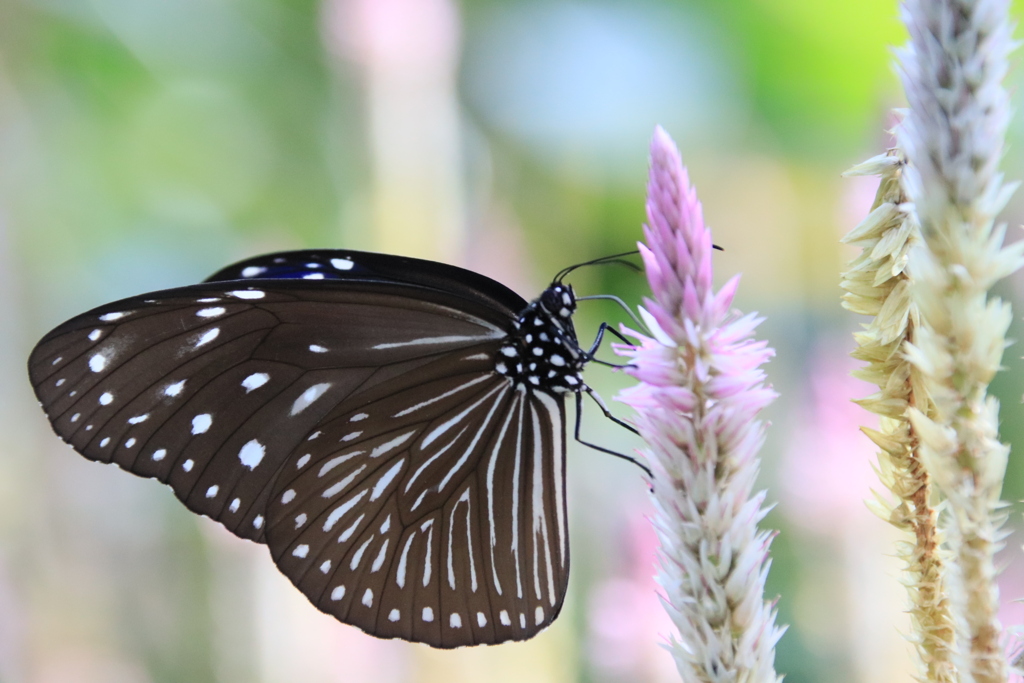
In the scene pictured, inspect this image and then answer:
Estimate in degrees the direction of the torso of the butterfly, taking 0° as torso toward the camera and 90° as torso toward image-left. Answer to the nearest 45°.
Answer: approximately 270°
